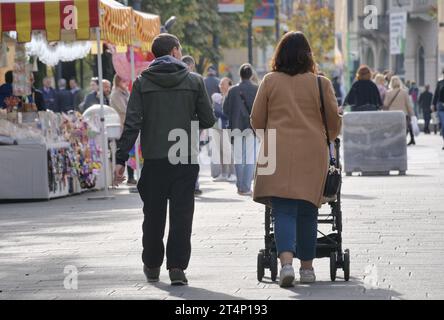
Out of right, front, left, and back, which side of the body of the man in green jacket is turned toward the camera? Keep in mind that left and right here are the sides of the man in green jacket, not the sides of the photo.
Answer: back

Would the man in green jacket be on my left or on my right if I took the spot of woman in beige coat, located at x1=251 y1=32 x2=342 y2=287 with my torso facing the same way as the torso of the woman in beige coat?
on my left

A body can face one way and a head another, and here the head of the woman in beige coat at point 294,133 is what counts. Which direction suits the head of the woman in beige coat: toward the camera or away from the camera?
away from the camera

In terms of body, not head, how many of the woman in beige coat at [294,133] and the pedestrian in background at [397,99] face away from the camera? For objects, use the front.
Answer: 2

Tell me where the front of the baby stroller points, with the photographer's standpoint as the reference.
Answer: facing away from the viewer

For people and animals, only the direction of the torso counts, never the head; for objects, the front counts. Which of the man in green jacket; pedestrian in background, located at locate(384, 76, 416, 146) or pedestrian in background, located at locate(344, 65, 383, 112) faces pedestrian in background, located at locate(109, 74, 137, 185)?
the man in green jacket

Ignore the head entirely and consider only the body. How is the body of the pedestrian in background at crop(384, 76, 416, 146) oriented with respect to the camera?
away from the camera

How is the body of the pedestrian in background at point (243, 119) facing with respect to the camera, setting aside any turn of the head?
away from the camera

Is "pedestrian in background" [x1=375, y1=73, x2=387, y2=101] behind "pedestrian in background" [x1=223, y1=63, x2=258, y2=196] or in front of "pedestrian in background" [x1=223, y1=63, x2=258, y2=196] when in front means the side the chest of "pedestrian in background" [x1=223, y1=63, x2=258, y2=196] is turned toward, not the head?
in front

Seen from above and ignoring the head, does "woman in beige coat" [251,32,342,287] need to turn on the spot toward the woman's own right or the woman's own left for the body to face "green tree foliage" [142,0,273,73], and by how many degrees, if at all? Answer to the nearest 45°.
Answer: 0° — they already face it

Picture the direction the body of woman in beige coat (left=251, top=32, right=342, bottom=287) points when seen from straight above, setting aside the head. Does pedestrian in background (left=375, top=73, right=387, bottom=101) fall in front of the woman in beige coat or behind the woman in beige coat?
in front

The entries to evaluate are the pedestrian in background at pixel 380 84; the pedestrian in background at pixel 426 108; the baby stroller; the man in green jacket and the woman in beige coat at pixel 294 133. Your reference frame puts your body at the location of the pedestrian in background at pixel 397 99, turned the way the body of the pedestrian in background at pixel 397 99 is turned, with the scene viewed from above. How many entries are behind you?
3
